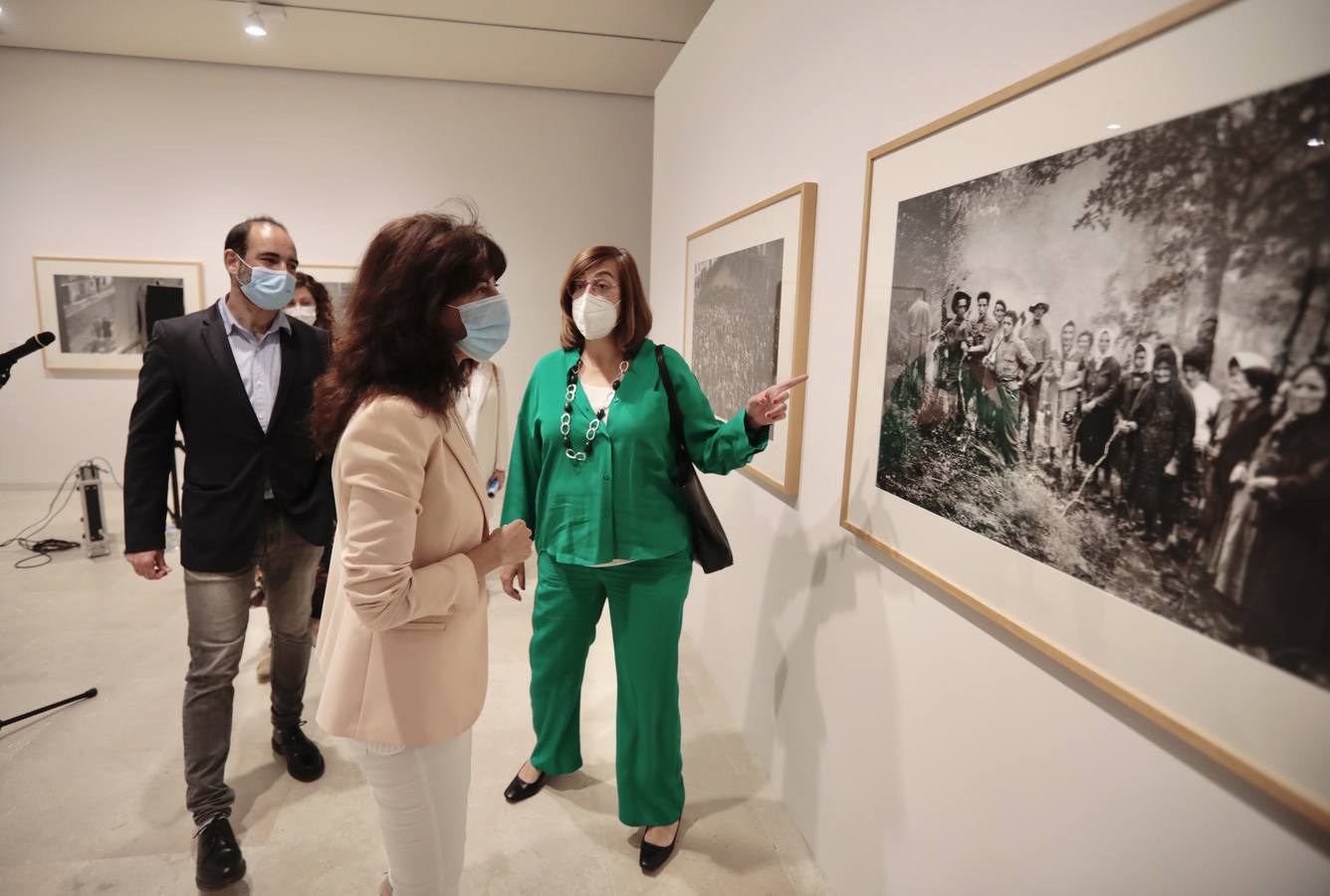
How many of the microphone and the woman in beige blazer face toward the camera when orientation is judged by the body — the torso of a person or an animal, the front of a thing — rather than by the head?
0

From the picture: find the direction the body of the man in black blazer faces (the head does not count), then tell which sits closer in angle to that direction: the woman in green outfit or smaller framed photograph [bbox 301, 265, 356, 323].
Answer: the woman in green outfit

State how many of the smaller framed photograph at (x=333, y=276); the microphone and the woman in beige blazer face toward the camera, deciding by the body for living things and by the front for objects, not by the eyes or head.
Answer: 1

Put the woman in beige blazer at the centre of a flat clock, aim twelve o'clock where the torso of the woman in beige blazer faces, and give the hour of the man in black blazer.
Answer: The man in black blazer is roughly at 8 o'clock from the woman in beige blazer.

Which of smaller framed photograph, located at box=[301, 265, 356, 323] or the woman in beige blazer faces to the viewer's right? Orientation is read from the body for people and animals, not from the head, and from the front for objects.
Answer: the woman in beige blazer

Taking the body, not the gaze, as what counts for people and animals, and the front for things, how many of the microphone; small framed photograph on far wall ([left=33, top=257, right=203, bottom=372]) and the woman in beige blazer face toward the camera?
1

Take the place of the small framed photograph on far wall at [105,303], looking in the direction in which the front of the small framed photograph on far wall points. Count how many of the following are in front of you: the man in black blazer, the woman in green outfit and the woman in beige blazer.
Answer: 3

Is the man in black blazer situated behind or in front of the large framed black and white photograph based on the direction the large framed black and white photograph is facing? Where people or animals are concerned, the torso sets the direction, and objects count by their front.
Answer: in front

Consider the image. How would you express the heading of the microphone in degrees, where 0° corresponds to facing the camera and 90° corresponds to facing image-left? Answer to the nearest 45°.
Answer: approximately 270°

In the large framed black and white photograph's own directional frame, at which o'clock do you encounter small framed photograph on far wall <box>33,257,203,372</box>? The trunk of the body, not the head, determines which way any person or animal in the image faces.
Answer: The small framed photograph on far wall is roughly at 2 o'clock from the large framed black and white photograph.

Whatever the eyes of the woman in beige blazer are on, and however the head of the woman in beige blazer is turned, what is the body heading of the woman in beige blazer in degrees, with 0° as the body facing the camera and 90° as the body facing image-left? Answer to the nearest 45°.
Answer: approximately 270°

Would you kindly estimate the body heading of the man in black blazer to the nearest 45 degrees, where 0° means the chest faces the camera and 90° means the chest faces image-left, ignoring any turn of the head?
approximately 315°

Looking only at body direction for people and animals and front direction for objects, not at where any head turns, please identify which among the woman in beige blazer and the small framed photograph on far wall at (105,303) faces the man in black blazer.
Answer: the small framed photograph on far wall

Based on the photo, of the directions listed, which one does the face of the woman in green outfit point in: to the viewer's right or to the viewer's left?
to the viewer's left

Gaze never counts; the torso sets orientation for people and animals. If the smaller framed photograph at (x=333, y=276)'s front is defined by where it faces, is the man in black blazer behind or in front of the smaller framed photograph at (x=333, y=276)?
in front

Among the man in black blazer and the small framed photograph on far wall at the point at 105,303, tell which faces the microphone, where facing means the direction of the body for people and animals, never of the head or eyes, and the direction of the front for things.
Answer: the small framed photograph on far wall
